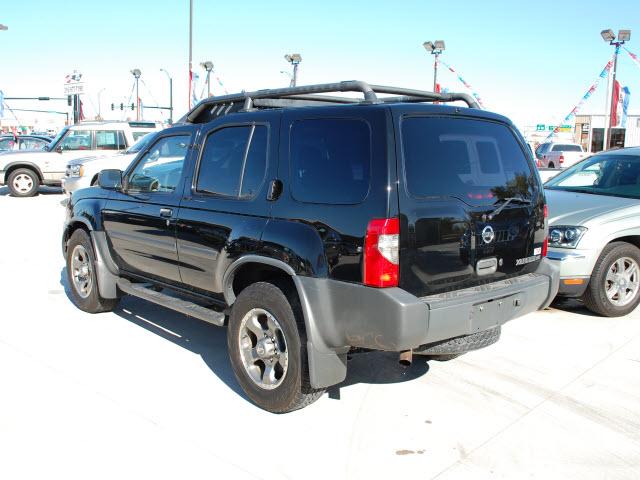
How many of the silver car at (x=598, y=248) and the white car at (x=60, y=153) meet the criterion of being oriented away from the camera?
0

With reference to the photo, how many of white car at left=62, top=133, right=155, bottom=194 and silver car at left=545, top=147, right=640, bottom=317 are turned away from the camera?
0

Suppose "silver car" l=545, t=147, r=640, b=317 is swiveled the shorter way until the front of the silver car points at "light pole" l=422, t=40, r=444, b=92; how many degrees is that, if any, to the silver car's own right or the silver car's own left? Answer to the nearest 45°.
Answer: approximately 135° to the silver car's own right

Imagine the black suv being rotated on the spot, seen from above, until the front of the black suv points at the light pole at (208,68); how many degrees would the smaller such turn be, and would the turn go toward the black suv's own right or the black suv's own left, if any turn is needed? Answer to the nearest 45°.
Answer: approximately 45° to the black suv's own right

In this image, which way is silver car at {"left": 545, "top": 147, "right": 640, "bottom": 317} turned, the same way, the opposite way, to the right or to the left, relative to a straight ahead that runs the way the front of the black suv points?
to the left

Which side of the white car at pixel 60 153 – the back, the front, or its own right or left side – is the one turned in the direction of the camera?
left

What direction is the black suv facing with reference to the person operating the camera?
facing away from the viewer and to the left of the viewer

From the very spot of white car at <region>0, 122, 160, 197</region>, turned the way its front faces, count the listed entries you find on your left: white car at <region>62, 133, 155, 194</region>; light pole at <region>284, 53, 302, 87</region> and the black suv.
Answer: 2

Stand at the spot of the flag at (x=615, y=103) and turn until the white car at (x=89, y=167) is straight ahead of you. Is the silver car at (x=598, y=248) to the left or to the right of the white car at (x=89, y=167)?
left
